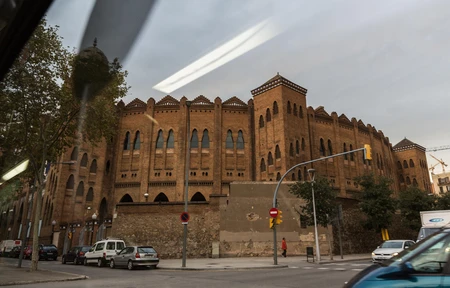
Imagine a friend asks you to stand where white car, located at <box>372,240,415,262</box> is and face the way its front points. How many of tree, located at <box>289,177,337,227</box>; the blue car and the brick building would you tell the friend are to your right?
2

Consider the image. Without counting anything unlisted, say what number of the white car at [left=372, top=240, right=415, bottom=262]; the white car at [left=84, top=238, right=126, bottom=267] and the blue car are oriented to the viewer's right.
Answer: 0

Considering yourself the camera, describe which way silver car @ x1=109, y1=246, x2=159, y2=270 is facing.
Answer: facing away from the viewer and to the left of the viewer

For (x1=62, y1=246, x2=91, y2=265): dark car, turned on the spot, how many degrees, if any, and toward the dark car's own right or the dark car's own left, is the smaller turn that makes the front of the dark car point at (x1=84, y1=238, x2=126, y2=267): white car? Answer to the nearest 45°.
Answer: approximately 135° to the dark car's own left

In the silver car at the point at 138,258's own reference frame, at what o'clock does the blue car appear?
The blue car is roughly at 7 o'clock from the silver car.

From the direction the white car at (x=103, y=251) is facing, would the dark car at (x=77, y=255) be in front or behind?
in front

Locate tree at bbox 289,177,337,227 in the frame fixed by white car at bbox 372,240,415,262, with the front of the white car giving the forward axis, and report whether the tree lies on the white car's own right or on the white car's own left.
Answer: on the white car's own right

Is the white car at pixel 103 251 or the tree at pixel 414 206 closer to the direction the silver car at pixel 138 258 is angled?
the white car

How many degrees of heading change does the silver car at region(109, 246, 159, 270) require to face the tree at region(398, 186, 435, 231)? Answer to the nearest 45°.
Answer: approximately 135° to its right

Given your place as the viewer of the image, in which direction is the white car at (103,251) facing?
facing away from the viewer and to the left of the viewer

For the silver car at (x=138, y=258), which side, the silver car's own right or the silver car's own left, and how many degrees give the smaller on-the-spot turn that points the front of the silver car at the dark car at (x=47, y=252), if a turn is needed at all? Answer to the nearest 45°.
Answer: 0° — it already faces it

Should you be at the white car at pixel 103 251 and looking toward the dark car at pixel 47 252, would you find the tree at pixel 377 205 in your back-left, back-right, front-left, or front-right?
back-right

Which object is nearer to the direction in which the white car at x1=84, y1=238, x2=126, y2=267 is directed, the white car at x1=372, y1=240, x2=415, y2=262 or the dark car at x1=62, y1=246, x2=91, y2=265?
the dark car
